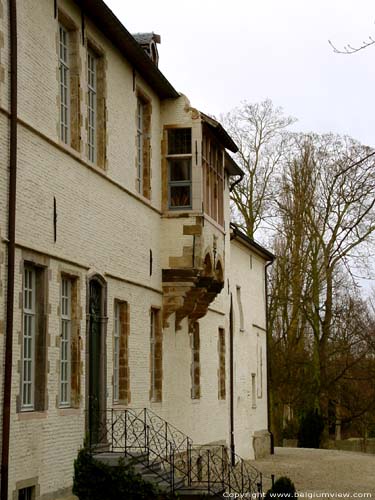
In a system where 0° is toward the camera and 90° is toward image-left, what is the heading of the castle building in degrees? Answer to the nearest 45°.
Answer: approximately 315°

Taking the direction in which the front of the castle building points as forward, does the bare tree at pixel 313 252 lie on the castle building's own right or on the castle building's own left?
on the castle building's own left
